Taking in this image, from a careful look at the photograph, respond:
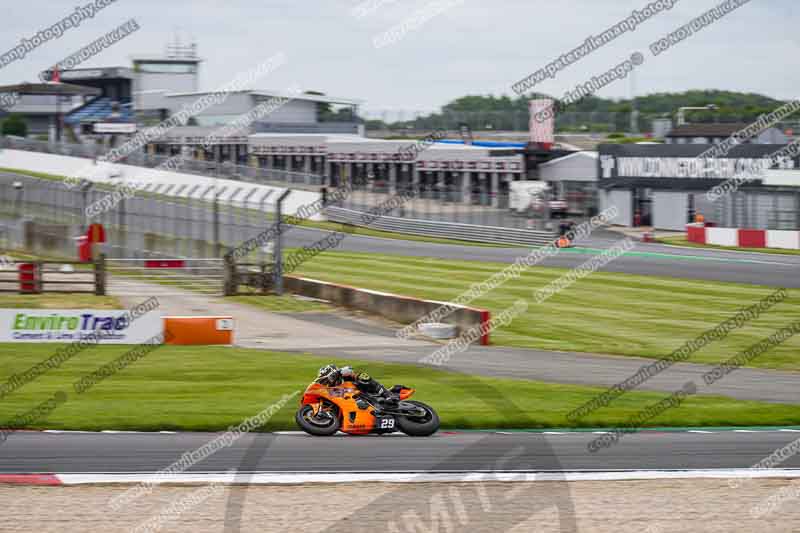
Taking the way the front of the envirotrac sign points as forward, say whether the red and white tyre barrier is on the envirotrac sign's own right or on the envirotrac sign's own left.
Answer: on the envirotrac sign's own left

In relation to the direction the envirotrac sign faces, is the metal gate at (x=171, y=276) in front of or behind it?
behind

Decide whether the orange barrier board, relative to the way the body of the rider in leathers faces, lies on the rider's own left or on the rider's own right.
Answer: on the rider's own right

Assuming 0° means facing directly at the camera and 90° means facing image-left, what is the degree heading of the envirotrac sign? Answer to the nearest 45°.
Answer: approximately 0°

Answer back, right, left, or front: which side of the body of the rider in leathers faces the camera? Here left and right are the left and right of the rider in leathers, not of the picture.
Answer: left

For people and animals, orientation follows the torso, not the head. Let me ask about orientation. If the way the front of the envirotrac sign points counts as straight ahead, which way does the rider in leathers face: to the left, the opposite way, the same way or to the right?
to the right

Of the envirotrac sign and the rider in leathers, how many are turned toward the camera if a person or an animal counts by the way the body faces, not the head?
1

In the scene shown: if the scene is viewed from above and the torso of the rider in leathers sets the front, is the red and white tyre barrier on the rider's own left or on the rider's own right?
on the rider's own right
